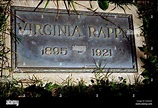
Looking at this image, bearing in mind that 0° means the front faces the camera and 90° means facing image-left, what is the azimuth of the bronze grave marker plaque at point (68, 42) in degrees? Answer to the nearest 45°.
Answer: approximately 0°
